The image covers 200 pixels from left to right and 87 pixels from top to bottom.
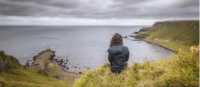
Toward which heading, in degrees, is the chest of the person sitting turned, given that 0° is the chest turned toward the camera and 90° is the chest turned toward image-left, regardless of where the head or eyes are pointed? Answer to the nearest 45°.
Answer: approximately 180°

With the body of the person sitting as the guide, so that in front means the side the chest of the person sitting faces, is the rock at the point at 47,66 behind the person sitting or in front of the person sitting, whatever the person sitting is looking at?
in front
